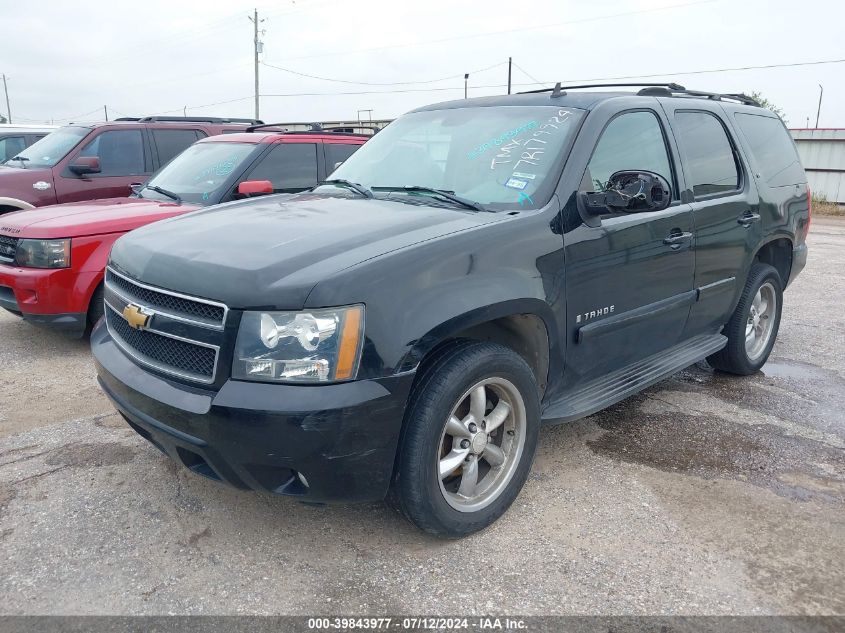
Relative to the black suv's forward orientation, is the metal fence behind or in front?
behind

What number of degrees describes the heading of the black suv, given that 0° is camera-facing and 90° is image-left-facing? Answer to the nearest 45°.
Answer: approximately 45°
